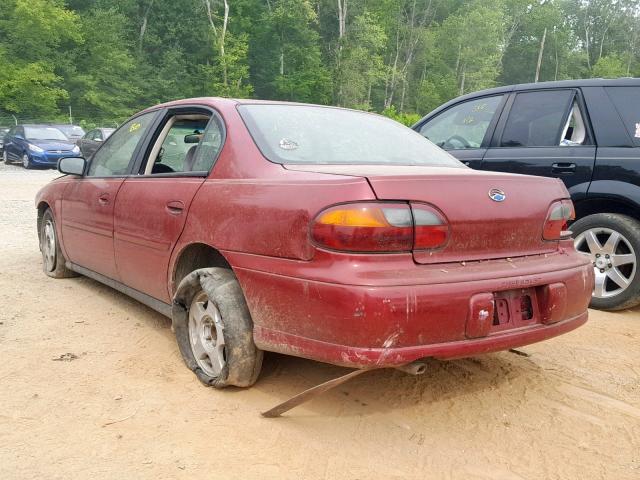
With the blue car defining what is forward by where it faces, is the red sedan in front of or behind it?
in front

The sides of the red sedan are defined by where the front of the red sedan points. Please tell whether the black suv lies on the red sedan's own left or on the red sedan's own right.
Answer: on the red sedan's own right

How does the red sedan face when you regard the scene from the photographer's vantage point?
facing away from the viewer and to the left of the viewer

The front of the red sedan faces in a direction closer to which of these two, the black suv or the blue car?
the blue car

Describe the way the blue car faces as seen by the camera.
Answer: facing the viewer and to the right of the viewer

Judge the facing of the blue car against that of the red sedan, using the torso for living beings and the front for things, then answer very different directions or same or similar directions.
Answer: very different directions

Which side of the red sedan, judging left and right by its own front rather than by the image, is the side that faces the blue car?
front
